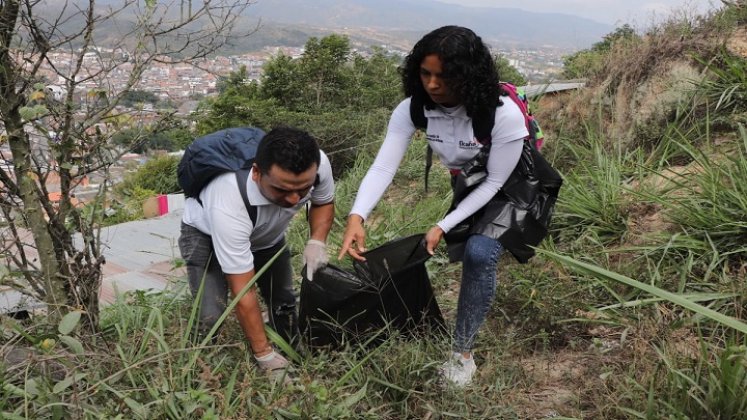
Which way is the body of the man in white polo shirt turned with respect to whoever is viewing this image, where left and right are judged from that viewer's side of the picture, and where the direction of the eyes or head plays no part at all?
facing the viewer and to the right of the viewer

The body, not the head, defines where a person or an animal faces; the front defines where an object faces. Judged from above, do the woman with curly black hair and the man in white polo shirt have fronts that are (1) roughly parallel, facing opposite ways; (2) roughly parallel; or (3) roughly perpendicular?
roughly perpendicular

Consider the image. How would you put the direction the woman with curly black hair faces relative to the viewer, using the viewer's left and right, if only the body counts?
facing the viewer and to the left of the viewer

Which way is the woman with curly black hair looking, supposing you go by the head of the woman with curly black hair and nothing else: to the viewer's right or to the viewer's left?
to the viewer's left

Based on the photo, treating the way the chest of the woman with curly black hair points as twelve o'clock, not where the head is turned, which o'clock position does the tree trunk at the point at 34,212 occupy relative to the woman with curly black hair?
The tree trunk is roughly at 1 o'clock from the woman with curly black hair.

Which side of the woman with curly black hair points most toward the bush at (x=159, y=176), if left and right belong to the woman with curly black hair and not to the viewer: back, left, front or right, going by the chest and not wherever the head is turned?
right

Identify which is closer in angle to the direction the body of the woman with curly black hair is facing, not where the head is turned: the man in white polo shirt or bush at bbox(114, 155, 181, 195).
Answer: the man in white polo shirt

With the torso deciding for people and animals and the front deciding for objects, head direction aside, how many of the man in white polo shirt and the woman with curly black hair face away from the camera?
0

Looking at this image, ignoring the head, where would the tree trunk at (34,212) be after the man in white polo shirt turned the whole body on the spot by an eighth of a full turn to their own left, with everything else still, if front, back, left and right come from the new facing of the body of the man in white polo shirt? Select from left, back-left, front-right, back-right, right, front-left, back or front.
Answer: back

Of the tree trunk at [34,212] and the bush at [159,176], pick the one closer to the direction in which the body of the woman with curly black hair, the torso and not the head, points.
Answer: the tree trunk
